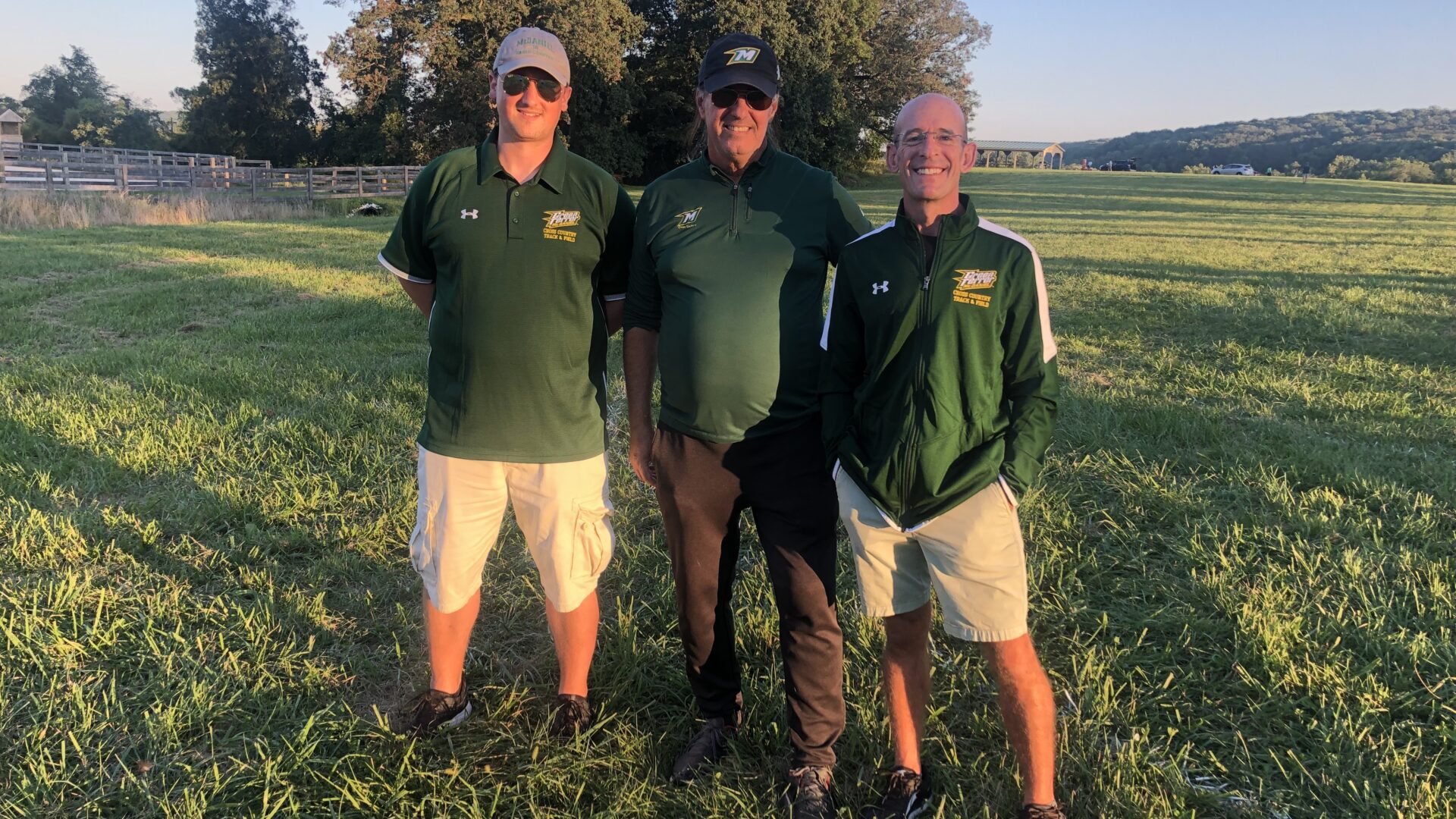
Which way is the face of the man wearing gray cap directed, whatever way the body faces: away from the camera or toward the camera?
toward the camera

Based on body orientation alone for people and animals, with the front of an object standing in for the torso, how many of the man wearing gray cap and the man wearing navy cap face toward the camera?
2

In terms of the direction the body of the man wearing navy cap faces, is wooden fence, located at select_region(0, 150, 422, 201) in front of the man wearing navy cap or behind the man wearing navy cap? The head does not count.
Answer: behind

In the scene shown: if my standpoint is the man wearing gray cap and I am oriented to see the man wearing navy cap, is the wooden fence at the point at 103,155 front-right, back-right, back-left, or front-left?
back-left

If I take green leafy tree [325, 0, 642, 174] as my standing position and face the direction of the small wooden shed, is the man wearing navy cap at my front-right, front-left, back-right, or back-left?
back-left

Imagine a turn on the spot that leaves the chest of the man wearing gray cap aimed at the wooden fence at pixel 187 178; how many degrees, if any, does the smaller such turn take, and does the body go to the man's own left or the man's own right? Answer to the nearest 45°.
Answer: approximately 180°

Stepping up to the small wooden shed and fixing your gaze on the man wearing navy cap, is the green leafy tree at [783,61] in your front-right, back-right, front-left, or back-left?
front-left

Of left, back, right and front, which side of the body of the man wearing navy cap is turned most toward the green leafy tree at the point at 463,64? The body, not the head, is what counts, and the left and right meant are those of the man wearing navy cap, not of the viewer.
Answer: back

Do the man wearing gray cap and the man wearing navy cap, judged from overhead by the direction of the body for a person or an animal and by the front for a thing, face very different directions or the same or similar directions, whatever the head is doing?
same or similar directions

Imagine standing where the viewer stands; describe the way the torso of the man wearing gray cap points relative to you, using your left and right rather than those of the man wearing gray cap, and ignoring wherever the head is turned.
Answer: facing the viewer

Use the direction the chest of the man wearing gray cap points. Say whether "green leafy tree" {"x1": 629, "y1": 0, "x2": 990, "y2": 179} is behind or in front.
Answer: behind

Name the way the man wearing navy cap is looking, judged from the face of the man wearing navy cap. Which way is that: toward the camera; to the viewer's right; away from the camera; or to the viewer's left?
toward the camera

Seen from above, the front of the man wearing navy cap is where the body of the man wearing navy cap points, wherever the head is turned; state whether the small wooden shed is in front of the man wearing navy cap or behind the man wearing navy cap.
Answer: behind
